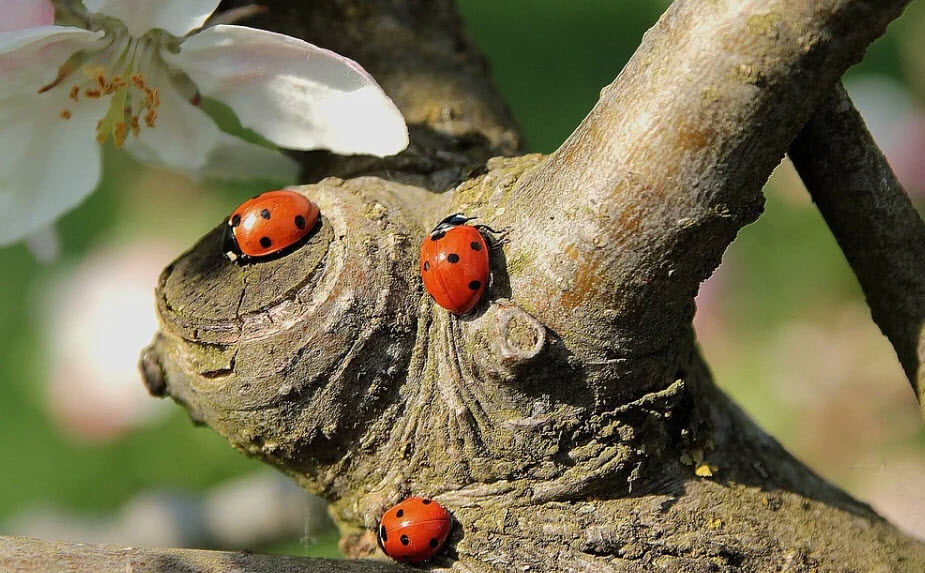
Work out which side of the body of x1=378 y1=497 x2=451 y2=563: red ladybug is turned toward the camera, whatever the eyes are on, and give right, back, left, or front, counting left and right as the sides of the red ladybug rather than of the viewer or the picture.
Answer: left
